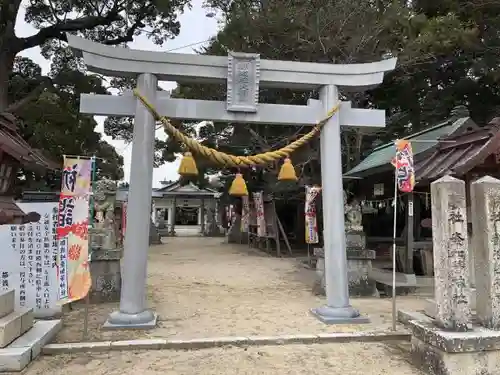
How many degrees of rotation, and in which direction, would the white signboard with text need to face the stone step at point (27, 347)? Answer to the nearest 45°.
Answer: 0° — it already faces it

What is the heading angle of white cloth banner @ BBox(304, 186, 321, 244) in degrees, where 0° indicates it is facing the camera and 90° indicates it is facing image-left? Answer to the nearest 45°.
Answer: approximately 0°

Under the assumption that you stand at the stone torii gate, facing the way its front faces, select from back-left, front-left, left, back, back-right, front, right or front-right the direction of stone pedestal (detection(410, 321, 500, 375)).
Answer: front-left

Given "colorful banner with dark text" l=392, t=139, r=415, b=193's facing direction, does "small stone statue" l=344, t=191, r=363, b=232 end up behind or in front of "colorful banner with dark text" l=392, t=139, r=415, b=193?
behind

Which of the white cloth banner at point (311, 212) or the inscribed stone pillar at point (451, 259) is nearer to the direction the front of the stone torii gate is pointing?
the inscribed stone pillar

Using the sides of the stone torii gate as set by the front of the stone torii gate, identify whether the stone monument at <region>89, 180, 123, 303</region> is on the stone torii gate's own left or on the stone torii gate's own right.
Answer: on the stone torii gate's own right

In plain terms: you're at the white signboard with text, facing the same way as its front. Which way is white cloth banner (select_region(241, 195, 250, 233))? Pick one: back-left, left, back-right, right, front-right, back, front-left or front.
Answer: back-left

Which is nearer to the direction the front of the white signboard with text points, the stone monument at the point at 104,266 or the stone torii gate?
the stone torii gate

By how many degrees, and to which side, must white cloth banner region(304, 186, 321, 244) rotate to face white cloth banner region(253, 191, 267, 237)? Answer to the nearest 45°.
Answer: approximately 135° to its right

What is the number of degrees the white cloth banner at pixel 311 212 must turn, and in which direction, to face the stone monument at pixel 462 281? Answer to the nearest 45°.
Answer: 0° — it already faces it
